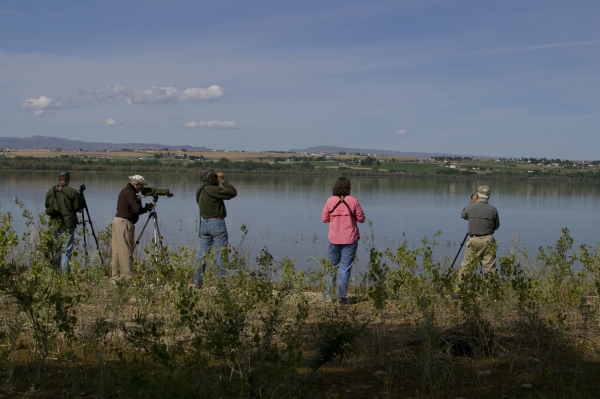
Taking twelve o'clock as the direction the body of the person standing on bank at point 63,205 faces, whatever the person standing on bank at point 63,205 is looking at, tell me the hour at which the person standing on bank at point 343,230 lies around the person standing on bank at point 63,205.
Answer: the person standing on bank at point 343,230 is roughly at 4 o'clock from the person standing on bank at point 63,205.

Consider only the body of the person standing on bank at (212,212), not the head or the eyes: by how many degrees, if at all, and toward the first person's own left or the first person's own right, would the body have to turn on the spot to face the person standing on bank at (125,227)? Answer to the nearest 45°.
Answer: approximately 135° to the first person's own left

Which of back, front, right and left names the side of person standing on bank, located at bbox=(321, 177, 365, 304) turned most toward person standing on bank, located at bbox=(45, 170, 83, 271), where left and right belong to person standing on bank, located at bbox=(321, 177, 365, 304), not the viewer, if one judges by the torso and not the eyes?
left

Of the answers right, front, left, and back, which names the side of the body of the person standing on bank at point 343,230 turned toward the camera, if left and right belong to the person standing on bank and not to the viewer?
back

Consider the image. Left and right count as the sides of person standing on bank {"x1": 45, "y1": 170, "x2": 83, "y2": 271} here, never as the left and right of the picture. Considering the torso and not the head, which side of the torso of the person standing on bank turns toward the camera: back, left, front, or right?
back

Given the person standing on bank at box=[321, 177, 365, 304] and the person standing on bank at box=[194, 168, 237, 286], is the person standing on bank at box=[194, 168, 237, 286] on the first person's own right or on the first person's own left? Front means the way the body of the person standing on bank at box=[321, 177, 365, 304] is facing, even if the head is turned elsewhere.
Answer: on the first person's own left

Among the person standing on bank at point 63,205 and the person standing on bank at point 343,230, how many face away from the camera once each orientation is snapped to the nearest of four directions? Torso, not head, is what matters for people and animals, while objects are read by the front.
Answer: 2

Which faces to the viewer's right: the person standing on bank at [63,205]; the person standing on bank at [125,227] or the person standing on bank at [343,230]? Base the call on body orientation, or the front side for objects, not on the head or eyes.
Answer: the person standing on bank at [125,227]
